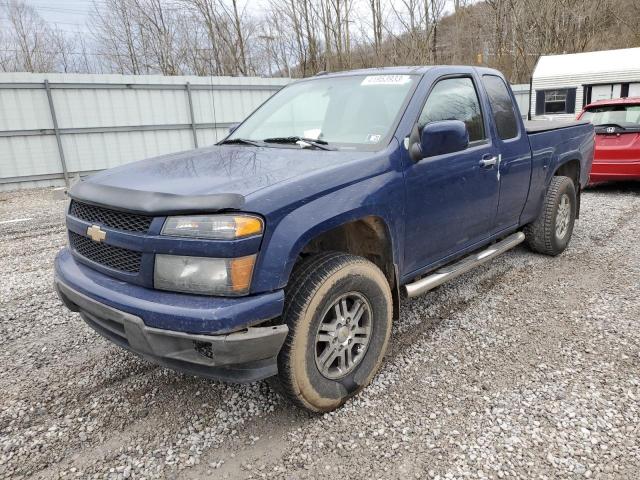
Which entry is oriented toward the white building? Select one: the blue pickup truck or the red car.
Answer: the red car

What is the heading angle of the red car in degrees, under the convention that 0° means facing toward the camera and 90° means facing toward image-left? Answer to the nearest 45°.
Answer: approximately 180°

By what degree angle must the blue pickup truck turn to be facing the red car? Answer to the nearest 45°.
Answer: approximately 180°

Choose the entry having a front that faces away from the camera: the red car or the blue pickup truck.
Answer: the red car

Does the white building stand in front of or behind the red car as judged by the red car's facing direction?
in front

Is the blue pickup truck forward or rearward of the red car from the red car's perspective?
rearward

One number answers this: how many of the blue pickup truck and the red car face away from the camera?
1

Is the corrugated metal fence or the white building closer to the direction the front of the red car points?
the white building

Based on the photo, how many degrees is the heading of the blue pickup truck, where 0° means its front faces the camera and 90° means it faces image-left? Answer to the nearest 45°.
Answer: approximately 45°

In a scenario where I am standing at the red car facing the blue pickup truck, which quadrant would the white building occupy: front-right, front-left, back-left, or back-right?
back-right

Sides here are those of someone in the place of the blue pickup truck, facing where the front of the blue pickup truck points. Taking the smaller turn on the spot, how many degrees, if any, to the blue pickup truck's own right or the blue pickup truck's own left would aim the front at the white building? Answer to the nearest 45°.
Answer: approximately 180°

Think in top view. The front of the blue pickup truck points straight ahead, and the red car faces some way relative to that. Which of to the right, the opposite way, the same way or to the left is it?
the opposite way
